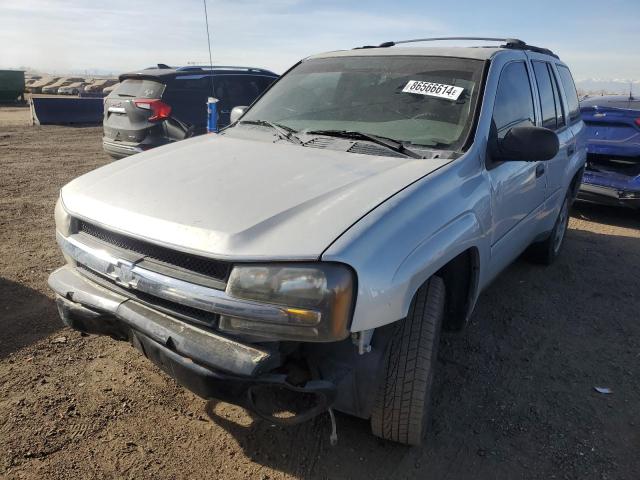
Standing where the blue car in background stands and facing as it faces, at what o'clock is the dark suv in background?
The dark suv in background is roughly at 8 o'clock from the blue car in background.

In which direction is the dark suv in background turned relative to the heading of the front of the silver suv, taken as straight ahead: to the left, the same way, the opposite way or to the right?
the opposite way

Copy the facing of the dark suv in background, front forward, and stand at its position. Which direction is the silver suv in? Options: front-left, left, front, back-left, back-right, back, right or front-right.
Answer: back-right

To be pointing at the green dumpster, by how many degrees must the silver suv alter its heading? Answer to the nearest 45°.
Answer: approximately 90° to its right

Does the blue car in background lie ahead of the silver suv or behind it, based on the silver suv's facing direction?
behind

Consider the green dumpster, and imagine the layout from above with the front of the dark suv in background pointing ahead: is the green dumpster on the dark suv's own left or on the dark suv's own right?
on the dark suv's own left

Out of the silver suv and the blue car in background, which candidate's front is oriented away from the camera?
the blue car in background

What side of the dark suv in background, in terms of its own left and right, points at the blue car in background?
right

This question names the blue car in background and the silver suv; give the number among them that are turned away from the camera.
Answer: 1

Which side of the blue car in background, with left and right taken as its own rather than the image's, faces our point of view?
back

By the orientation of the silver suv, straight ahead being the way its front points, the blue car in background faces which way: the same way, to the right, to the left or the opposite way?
the opposite way

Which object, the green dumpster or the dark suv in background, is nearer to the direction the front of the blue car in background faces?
the green dumpster
